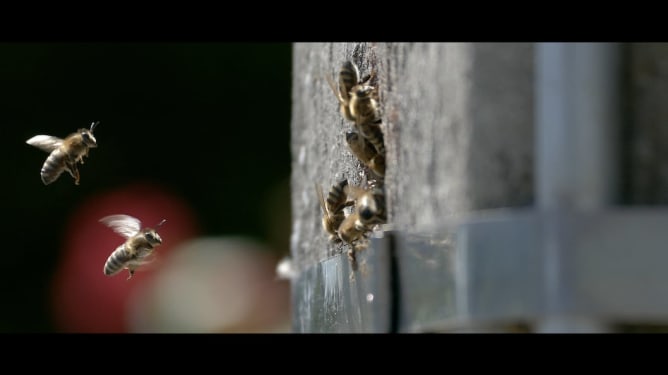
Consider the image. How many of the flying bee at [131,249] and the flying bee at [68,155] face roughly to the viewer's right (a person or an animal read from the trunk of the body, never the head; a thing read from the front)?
2

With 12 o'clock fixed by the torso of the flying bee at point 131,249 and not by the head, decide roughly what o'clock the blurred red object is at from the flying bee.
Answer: The blurred red object is roughly at 9 o'clock from the flying bee.

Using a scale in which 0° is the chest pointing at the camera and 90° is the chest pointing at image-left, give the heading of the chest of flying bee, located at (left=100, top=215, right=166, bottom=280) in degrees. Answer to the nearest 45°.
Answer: approximately 270°

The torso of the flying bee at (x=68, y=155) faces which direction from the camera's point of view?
to the viewer's right
